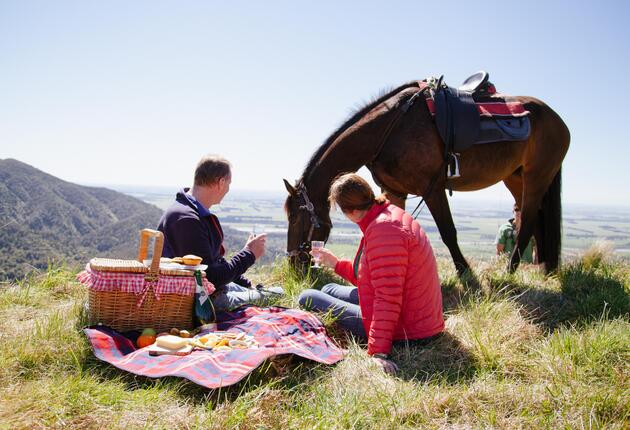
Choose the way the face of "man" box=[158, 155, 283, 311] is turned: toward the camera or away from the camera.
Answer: away from the camera

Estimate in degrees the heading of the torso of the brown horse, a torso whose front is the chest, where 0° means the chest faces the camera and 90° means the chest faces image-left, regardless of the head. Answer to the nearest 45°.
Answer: approximately 90°

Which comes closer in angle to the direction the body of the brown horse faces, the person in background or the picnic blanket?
the picnic blanket

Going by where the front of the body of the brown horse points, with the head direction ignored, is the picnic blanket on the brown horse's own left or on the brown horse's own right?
on the brown horse's own left

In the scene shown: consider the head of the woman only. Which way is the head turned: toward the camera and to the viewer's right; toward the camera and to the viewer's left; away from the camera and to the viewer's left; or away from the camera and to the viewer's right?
away from the camera and to the viewer's left

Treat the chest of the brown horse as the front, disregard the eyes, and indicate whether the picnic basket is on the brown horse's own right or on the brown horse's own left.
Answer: on the brown horse's own left

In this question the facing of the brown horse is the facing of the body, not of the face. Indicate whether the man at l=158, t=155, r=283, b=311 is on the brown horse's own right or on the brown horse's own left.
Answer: on the brown horse's own left

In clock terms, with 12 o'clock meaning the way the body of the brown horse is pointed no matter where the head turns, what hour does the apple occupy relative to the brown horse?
The apple is roughly at 10 o'clock from the brown horse.

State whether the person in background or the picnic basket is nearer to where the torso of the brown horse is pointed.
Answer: the picnic basket
